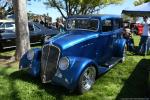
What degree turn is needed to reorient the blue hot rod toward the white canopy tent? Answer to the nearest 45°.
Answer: approximately 180°

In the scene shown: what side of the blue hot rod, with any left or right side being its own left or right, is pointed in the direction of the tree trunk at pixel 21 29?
right
